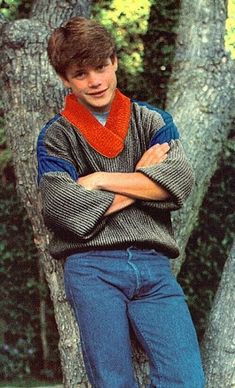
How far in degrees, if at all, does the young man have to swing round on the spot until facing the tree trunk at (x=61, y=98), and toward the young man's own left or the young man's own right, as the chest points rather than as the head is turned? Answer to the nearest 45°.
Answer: approximately 180°

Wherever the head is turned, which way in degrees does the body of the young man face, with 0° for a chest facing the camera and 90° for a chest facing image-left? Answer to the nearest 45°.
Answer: approximately 0°

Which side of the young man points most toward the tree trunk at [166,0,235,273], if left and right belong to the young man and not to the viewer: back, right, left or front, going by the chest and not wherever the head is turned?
back
